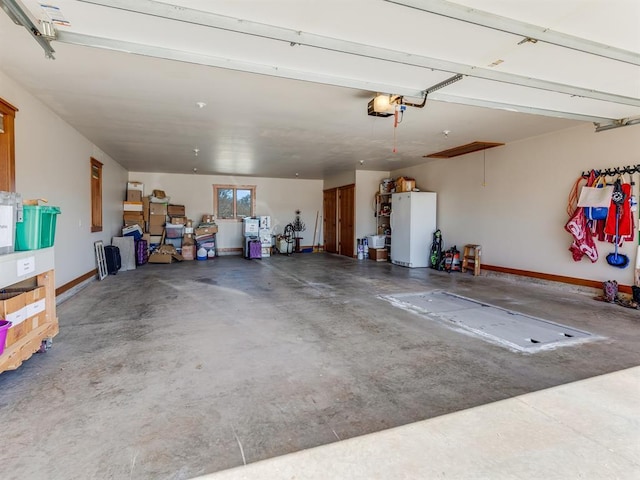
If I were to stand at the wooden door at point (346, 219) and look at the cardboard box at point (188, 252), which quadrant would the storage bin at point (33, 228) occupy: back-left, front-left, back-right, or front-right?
front-left

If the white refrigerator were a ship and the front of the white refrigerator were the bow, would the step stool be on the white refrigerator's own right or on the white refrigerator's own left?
on the white refrigerator's own left

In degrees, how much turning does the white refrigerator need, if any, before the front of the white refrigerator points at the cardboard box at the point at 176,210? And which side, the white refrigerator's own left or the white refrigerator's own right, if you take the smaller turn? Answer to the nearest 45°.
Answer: approximately 45° to the white refrigerator's own right

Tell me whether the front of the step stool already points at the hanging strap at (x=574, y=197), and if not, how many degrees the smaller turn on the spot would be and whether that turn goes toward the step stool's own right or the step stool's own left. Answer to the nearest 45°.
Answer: approximately 90° to the step stool's own left

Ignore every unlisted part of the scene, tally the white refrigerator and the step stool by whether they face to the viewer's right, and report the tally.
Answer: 0

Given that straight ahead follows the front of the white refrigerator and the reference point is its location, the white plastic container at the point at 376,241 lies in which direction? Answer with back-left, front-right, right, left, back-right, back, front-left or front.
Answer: right

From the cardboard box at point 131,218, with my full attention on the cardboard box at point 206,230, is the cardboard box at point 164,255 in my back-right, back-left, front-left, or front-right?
front-right

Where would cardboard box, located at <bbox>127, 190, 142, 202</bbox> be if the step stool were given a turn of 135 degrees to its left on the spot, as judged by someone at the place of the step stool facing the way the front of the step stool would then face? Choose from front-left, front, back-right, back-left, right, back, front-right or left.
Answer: back

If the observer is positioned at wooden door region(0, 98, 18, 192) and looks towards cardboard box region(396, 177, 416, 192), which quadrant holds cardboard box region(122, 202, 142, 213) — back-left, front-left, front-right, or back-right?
front-left

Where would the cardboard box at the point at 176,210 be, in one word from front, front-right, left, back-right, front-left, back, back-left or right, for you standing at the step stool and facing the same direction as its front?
front-right

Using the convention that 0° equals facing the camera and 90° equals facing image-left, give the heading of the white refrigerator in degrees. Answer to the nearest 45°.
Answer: approximately 45°

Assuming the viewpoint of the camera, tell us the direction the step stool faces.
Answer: facing the viewer and to the left of the viewer

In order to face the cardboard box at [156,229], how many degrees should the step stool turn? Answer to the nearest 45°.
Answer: approximately 45° to its right

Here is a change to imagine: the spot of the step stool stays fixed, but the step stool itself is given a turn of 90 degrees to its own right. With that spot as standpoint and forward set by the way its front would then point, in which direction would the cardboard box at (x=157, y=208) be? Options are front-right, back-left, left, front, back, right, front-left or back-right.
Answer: front-left
